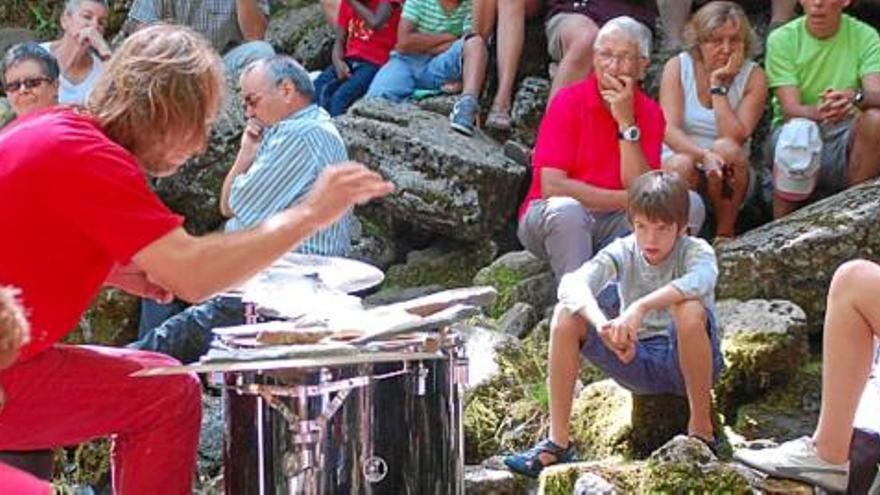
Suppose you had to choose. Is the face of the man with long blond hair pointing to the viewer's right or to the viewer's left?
to the viewer's right

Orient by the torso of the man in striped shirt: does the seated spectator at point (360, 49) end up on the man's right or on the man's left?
on the man's right

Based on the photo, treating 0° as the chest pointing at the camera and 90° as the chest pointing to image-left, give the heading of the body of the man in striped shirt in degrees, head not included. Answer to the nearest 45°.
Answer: approximately 90°

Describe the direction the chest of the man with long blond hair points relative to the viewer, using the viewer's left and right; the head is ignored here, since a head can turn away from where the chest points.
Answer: facing to the right of the viewer

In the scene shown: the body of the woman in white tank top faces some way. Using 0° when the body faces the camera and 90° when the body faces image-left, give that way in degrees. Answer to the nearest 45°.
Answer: approximately 0°

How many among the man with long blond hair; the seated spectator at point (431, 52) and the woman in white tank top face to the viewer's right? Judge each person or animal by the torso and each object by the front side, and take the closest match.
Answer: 1

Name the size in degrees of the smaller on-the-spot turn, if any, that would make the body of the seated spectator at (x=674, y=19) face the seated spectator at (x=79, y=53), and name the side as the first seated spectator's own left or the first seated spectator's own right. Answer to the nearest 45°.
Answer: approximately 90° to the first seated spectator's own right

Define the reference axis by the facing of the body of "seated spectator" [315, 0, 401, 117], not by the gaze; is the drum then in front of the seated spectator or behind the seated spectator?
in front
